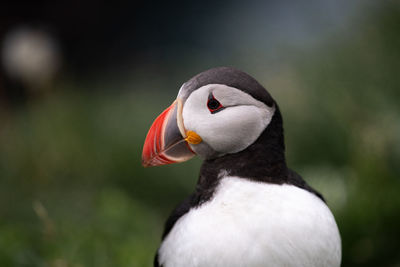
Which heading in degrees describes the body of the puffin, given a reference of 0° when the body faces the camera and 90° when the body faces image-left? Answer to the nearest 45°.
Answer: approximately 0°
